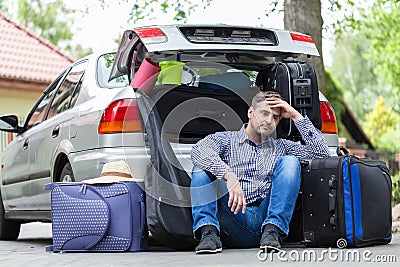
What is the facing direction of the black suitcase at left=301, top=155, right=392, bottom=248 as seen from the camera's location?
facing the viewer and to the right of the viewer

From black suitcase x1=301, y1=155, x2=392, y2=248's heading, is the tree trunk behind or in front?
behind

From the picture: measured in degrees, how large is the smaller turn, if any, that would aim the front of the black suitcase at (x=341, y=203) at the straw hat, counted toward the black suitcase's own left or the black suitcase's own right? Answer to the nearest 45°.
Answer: approximately 135° to the black suitcase's own right

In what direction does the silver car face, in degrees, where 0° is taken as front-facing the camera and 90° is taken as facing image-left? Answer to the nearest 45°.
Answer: approximately 135°
